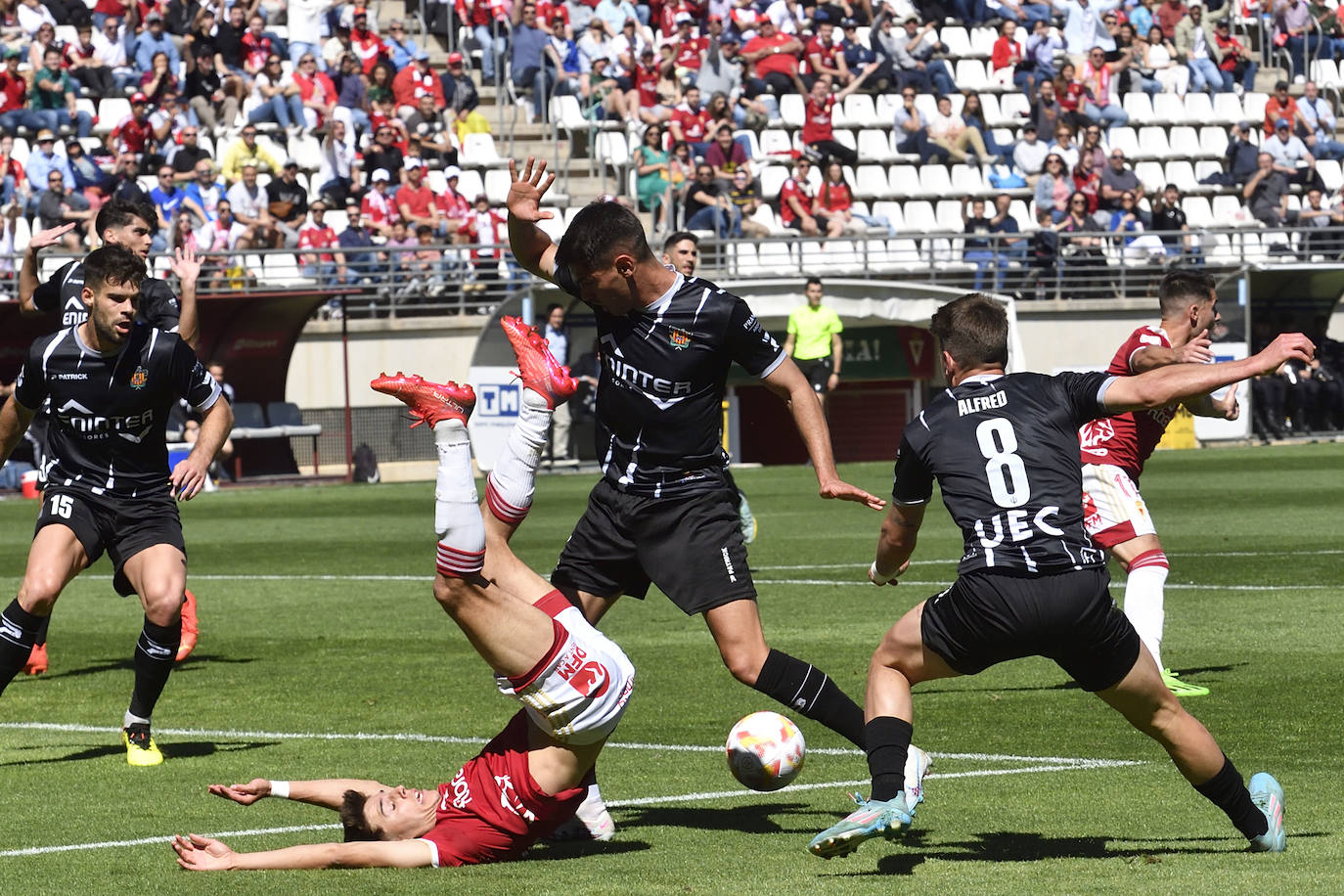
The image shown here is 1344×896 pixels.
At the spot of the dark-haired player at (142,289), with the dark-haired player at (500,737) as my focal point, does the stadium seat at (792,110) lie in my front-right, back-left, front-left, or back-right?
back-left

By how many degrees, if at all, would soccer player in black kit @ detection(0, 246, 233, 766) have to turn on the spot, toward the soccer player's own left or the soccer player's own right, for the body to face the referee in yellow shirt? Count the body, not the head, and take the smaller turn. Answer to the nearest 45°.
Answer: approximately 135° to the soccer player's own left

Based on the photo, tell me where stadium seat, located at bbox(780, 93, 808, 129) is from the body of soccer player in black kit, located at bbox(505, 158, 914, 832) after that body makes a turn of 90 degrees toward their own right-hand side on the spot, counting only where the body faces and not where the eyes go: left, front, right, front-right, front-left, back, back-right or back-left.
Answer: front-right

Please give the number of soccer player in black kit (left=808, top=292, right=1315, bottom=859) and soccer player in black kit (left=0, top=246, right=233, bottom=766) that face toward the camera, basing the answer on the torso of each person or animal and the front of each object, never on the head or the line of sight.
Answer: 1

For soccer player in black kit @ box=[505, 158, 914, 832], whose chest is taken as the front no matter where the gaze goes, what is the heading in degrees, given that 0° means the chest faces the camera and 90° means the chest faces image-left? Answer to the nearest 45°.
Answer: approximately 45°

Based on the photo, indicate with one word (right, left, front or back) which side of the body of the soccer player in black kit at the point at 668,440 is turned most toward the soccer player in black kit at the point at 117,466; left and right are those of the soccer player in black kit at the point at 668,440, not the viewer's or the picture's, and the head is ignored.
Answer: right

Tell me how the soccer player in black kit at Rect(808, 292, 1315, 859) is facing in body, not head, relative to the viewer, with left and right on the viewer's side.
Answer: facing away from the viewer

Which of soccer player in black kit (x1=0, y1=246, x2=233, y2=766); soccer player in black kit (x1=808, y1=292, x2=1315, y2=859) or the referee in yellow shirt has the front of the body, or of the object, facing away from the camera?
soccer player in black kit (x1=808, y1=292, x2=1315, y2=859)

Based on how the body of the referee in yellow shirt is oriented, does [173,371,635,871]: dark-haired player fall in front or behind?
in front

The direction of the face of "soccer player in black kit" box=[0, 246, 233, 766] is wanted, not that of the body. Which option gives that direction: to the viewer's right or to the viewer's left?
to the viewer's right
